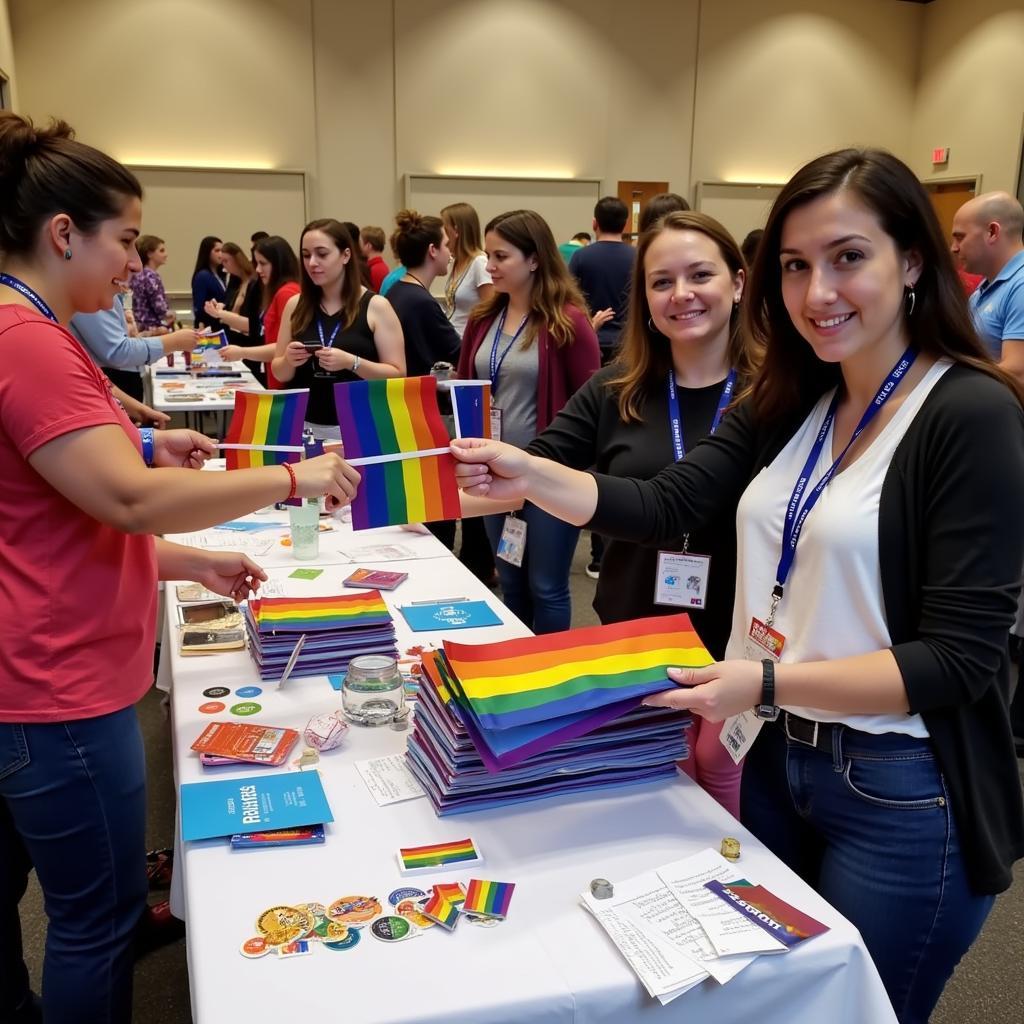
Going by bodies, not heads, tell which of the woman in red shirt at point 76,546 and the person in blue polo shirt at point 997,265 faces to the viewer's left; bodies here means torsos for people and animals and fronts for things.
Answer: the person in blue polo shirt

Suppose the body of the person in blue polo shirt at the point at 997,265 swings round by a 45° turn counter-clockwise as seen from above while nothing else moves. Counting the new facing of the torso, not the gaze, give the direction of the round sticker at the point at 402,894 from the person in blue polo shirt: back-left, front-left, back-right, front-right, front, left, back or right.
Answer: front-left

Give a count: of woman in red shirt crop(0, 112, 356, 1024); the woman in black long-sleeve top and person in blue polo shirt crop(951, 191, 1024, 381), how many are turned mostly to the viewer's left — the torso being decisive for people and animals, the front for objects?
1

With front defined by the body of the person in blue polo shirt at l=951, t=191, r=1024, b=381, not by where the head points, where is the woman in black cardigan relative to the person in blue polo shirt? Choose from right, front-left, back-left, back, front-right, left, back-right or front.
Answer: left

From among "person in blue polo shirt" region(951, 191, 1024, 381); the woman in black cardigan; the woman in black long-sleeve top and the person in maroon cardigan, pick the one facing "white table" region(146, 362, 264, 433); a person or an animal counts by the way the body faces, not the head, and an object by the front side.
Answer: the person in blue polo shirt

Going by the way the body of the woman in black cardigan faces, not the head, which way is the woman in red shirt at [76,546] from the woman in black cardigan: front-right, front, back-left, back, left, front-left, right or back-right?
front-right

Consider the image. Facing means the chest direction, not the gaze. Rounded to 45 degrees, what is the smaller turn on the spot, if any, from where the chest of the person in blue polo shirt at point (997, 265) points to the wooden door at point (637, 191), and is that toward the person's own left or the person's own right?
approximately 45° to the person's own right

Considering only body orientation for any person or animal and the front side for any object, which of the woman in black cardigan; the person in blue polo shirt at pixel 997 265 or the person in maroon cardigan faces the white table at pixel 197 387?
the person in blue polo shirt

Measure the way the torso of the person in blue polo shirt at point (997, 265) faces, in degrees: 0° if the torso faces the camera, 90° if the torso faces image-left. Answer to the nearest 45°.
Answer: approximately 90°

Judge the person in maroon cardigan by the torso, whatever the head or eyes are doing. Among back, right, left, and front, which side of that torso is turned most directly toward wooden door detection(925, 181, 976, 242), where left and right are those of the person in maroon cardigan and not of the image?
back

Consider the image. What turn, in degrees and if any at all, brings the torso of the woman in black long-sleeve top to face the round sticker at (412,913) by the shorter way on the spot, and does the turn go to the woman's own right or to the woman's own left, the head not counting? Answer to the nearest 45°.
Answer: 0° — they already face it

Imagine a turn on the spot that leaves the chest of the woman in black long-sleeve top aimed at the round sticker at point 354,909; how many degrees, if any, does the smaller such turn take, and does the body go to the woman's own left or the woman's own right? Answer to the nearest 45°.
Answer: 0° — they already face it

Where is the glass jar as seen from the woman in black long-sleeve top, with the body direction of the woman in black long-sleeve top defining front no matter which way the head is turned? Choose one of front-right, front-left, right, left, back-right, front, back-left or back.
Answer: front-right

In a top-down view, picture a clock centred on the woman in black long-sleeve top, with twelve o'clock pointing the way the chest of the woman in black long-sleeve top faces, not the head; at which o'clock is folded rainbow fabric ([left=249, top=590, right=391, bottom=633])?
The folded rainbow fabric is roughly at 2 o'clock from the woman in black long-sleeve top.

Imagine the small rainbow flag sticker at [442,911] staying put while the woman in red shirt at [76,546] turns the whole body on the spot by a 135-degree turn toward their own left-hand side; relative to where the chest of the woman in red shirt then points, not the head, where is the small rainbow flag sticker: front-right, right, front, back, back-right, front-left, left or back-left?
back

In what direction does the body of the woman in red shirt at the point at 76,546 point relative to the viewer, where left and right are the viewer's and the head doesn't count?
facing to the right of the viewer
